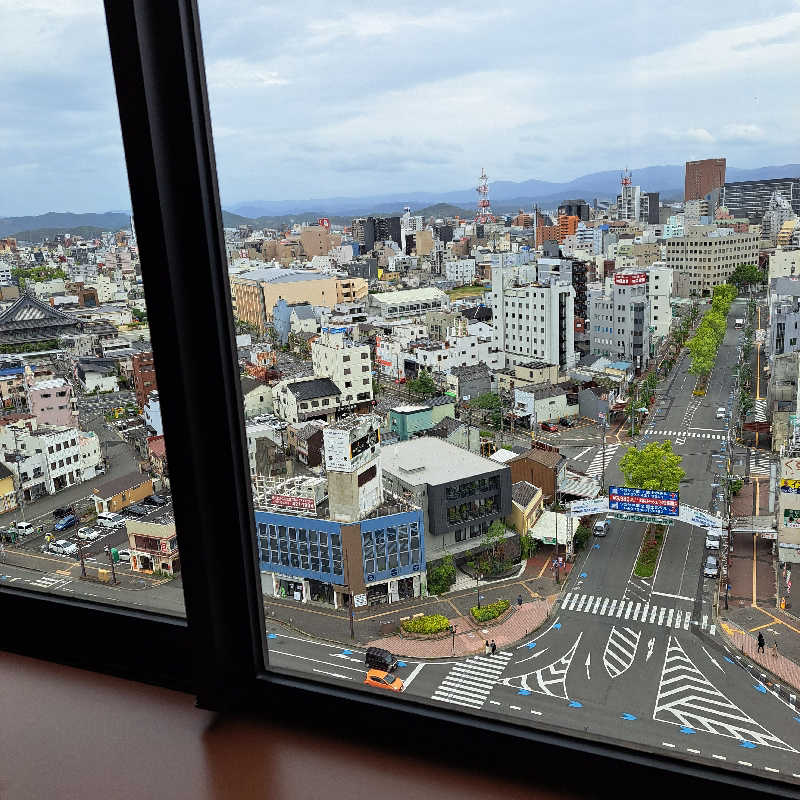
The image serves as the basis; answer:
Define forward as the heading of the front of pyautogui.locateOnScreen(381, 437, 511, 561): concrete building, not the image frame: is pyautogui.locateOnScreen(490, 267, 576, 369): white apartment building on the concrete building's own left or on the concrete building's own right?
on the concrete building's own left

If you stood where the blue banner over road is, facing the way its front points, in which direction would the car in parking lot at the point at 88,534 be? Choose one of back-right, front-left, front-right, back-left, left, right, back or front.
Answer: front-right

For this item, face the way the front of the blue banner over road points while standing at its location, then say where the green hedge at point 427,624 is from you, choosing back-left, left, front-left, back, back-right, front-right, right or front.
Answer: front-right

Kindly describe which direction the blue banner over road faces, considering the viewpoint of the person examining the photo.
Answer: facing the viewer

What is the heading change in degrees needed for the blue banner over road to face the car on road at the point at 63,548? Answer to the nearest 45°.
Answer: approximately 45° to its right

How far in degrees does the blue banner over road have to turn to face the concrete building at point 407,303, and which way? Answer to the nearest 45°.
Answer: approximately 135° to its right

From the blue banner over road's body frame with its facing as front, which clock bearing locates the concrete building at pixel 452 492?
The concrete building is roughly at 2 o'clock from the blue banner over road.

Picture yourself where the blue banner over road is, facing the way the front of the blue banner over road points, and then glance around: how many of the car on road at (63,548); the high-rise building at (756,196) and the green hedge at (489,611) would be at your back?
1

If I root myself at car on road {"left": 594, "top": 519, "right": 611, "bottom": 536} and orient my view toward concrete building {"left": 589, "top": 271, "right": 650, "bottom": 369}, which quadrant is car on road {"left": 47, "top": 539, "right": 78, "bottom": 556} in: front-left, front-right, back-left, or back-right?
back-left

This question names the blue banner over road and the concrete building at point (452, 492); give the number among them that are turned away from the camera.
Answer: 0

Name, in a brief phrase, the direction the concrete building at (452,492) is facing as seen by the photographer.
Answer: facing the viewer and to the right of the viewer
